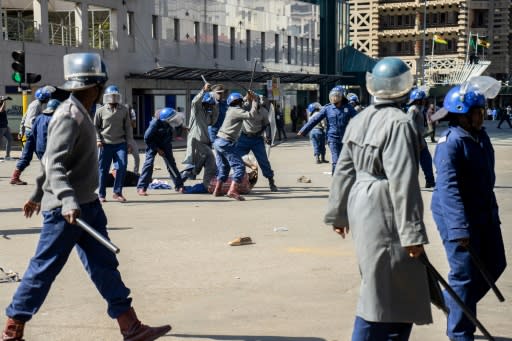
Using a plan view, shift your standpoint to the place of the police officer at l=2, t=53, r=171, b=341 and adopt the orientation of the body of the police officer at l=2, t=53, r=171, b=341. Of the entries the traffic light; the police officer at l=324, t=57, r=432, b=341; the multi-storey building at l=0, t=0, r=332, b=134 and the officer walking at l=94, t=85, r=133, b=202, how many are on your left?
3

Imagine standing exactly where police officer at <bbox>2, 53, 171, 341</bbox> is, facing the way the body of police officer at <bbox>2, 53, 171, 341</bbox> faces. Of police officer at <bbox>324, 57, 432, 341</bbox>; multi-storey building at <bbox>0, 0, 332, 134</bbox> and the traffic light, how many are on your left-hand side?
2

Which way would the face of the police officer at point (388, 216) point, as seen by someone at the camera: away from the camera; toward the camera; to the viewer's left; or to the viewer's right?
away from the camera

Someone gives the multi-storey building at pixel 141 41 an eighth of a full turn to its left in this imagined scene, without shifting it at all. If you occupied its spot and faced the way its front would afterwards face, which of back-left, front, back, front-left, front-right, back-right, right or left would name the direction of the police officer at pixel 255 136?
right

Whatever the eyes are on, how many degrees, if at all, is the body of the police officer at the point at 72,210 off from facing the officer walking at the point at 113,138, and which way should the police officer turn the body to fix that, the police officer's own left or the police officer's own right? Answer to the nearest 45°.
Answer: approximately 90° to the police officer's own left

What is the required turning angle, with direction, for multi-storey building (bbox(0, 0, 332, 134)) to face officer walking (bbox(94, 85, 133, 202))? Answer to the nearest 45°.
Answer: approximately 45° to its right

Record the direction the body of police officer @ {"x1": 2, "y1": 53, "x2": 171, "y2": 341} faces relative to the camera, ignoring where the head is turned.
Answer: to the viewer's right

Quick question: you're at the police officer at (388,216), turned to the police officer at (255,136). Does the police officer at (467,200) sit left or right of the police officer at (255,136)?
right

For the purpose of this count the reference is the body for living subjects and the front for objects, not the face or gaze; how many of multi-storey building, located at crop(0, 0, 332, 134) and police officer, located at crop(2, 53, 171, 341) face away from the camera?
0

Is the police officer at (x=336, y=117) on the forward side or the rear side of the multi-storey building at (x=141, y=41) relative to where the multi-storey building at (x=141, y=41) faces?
on the forward side

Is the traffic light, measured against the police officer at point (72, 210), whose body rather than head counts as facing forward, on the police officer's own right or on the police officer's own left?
on the police officer's own left

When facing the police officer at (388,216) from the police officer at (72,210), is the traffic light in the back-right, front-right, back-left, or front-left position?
back-left
